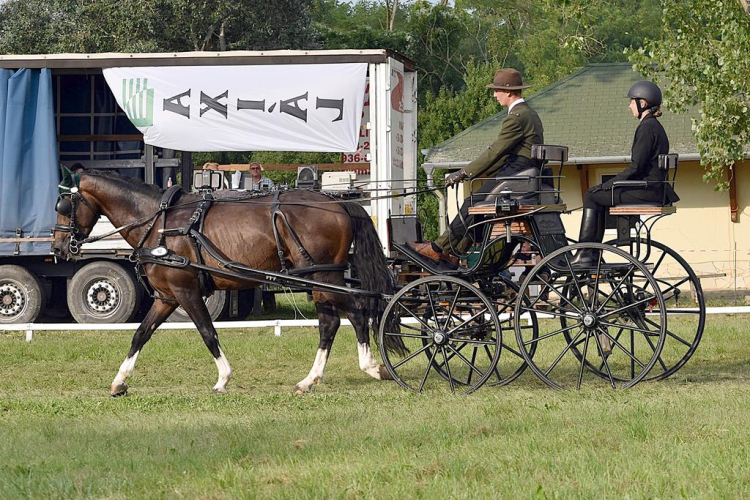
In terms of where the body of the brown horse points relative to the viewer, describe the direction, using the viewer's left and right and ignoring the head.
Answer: facing to the left of the viewer

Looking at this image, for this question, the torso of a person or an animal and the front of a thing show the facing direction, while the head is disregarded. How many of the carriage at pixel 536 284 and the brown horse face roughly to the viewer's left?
2

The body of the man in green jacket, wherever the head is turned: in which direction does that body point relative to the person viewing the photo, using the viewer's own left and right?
facing to the left of the viewer

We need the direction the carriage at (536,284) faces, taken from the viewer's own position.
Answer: facing to the left of the viewer

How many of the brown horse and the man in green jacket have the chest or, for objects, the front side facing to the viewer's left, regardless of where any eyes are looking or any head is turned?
2

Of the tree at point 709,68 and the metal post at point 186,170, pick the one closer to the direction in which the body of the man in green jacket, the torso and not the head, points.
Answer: the metal post

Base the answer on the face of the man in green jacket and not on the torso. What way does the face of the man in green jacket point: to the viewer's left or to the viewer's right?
to the viewer's left

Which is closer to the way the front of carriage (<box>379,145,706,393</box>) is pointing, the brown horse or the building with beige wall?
the brown horse
